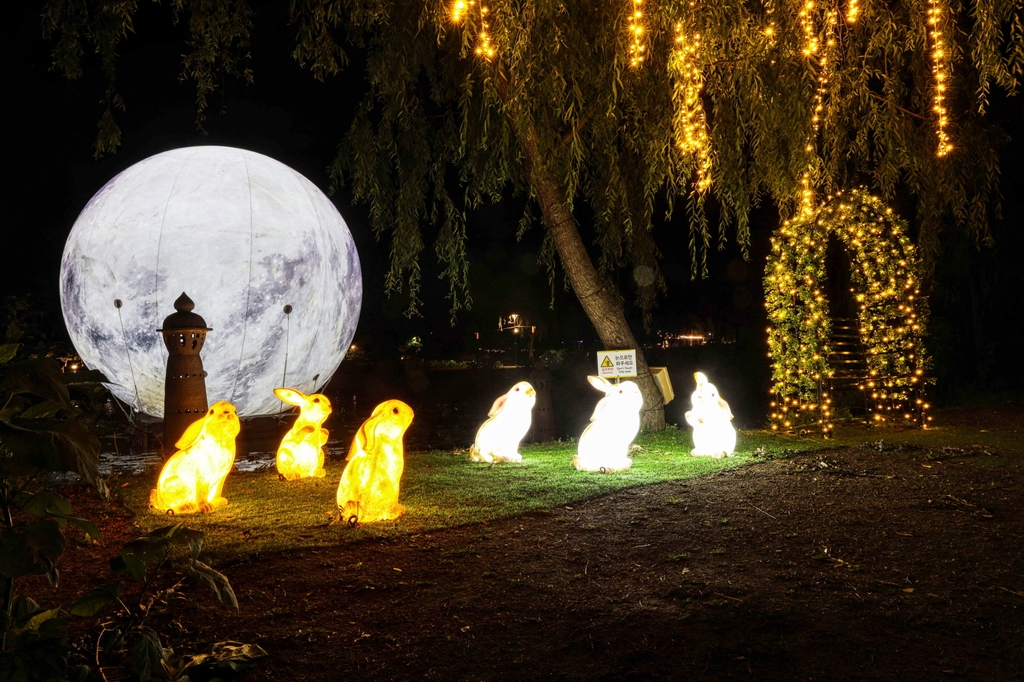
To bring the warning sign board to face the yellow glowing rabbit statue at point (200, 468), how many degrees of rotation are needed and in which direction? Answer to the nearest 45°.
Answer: approximately 45° to its right

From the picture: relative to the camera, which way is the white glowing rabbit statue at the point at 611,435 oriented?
to the viewer's right

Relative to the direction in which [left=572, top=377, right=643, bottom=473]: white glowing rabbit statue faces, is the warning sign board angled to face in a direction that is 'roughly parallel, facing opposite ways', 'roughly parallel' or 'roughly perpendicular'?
roughly perpendicular

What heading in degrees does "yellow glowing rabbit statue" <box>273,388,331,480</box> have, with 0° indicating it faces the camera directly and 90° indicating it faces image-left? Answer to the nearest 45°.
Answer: approximately 270°

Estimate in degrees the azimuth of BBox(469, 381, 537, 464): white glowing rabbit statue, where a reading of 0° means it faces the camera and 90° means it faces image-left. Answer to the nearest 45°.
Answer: approximately 270°

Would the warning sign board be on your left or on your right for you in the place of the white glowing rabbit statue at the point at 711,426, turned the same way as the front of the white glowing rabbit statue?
on your right
